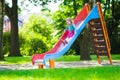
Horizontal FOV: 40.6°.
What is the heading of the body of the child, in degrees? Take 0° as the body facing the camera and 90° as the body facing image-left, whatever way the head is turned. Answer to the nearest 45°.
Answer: approximately 45°

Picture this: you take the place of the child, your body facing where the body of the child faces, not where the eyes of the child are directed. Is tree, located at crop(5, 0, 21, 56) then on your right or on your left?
on your right
